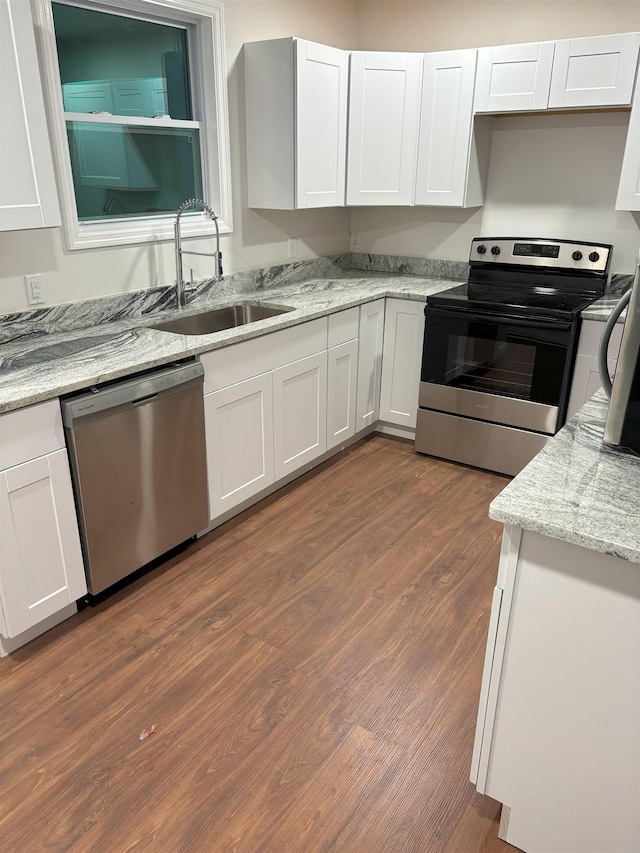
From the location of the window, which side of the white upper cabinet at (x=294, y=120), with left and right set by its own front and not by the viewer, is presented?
right

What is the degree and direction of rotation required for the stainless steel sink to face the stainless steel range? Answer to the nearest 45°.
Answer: approximately 45° to its left

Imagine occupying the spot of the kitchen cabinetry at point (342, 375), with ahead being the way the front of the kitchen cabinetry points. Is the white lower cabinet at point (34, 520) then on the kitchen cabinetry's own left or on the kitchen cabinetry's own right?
on the kitchen cabinetry's own right

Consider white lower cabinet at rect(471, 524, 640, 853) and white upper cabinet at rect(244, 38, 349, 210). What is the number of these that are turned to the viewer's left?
1

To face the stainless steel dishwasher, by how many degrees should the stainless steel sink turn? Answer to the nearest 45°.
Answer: approximately 45° to its right

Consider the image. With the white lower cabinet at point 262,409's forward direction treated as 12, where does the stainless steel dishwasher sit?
The stainless steel dishwasher is roughly at 3 o'clock from the white lower cabinet.

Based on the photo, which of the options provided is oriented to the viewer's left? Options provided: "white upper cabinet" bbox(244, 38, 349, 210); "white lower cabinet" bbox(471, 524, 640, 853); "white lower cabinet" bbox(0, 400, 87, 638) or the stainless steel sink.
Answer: "white lower cabinet" bbox(471, 524, 640, 853)

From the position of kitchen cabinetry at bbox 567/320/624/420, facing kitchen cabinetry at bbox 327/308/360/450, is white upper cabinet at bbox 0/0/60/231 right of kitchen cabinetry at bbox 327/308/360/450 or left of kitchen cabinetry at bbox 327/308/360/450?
left

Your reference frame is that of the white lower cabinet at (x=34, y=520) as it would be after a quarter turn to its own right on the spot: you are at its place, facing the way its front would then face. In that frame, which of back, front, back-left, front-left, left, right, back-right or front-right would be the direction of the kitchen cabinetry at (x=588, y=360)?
back-left

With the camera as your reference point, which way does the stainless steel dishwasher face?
facing the viewer and to the right of the viewer

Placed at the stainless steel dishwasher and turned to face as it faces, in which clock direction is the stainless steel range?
The stainless steel range is roughly at 10 o'clock from the stainless steel dishwasher.

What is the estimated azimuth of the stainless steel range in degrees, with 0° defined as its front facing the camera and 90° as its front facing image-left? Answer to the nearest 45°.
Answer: approximately 45°

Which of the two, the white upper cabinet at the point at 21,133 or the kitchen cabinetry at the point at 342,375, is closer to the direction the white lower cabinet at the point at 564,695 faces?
the white upper cabinet

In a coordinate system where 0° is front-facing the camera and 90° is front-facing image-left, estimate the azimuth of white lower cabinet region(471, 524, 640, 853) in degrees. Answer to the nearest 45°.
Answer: approximately 90°

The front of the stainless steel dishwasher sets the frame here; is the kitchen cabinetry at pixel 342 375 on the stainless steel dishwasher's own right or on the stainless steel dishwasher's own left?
on the stainless steel dishwasher's own left

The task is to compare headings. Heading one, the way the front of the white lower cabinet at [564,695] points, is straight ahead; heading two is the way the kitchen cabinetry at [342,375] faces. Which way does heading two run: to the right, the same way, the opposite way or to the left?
the opposite way

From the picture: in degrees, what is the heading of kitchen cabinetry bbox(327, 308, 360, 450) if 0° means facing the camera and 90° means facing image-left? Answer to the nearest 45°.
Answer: approximately 315°
